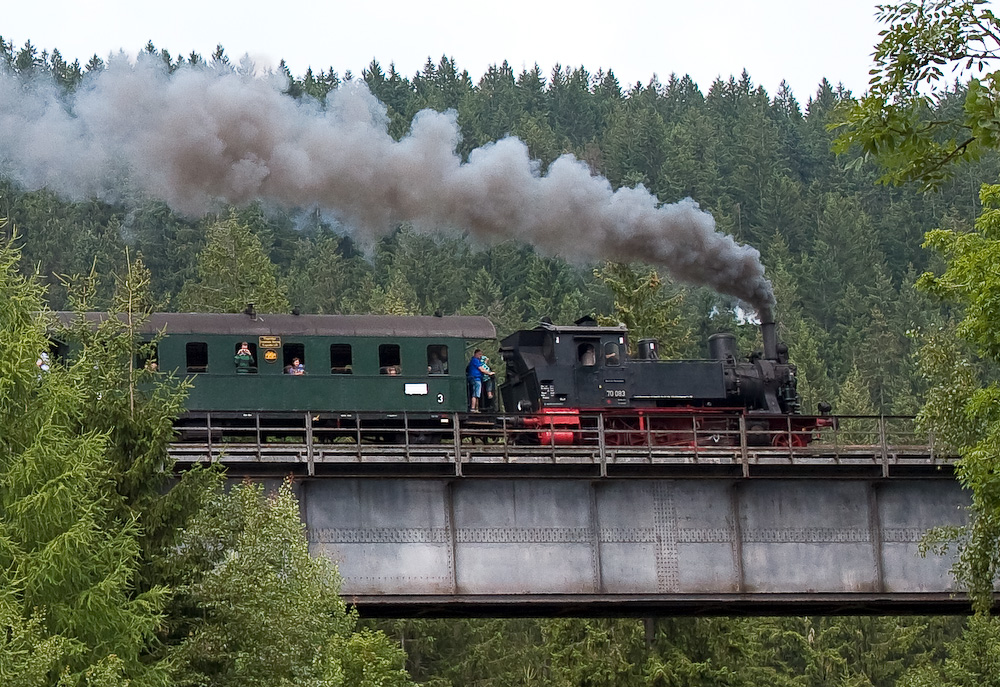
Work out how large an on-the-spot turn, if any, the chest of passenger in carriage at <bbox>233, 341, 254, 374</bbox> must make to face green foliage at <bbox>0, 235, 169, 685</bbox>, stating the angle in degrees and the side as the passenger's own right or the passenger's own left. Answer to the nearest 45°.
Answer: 0° — they already face it

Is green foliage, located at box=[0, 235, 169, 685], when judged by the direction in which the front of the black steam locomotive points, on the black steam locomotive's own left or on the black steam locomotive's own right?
on the black steam locomotive's own right

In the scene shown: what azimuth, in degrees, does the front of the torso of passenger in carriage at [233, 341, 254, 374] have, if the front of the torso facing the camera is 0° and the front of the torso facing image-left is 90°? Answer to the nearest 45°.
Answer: approximately 0°

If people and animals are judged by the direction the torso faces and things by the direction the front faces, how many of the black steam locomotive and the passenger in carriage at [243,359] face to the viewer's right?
1

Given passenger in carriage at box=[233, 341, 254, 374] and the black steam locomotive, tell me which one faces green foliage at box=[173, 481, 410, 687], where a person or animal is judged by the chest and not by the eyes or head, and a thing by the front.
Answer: the passenger in carriage

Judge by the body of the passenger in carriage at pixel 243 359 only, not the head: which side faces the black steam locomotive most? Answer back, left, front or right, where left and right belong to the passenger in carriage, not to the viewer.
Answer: left

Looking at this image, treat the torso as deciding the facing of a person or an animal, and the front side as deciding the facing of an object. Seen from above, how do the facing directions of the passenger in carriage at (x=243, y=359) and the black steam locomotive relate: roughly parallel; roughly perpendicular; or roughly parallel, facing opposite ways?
roughly perpendicular

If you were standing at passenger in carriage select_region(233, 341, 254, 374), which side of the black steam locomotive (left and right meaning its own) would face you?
back

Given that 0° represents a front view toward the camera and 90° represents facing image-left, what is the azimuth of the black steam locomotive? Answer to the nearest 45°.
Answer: approximately 270°

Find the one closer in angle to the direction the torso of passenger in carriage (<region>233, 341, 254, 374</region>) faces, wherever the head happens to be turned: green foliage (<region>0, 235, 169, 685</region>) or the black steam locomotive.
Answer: the green foliage
